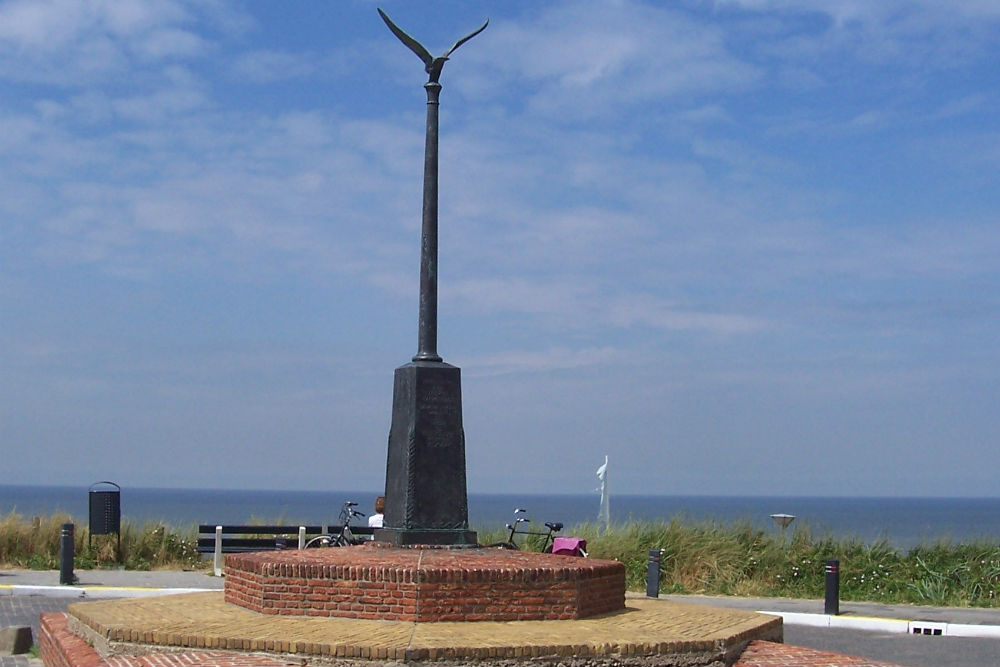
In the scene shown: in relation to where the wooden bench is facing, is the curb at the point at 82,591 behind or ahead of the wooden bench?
behind

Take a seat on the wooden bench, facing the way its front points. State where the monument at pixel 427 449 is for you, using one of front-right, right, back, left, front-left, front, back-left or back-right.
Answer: back

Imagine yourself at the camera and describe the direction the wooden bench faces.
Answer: facing away from the viewer

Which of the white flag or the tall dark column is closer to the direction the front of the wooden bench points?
the white flag

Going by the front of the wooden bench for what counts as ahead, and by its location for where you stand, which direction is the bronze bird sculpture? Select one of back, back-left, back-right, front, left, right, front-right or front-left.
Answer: back

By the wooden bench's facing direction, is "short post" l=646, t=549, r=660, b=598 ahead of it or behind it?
behind

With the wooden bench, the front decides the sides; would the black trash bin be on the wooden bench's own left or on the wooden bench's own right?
on the wooden bench's own left

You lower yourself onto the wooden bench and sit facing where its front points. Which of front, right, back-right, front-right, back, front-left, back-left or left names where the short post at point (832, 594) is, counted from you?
back-right

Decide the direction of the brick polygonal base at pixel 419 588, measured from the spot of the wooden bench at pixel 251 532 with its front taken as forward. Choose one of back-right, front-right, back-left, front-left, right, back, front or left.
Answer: back
